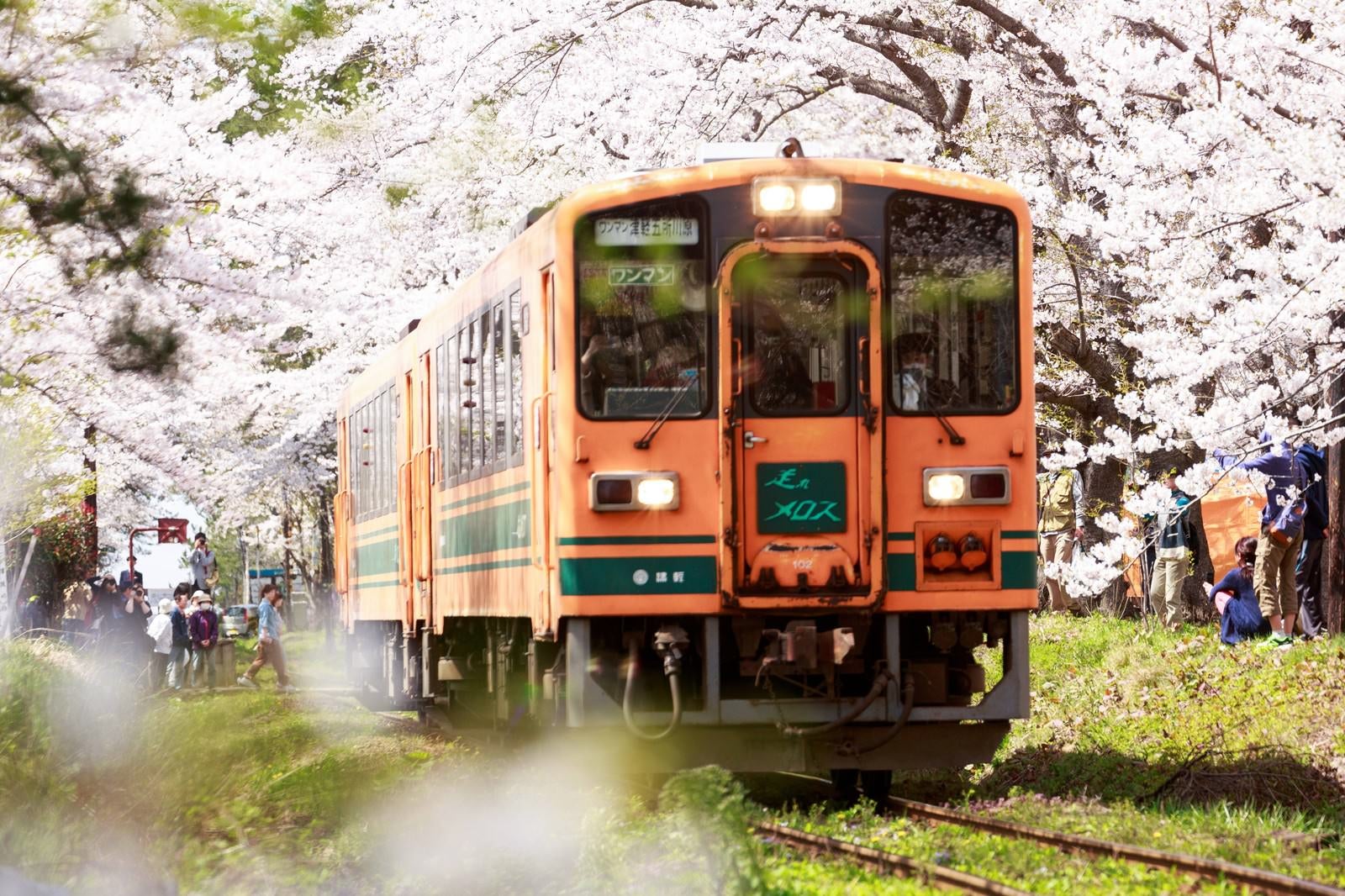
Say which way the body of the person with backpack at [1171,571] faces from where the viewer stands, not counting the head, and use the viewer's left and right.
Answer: facing the viewer and to the left of the viewer

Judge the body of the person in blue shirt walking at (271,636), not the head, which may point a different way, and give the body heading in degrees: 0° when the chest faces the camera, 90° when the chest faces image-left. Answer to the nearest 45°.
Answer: approximately 270°

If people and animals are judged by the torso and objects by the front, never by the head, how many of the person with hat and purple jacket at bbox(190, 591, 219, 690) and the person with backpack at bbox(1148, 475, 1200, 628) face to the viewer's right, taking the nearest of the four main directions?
0

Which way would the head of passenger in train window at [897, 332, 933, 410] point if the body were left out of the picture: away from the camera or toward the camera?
toward the camera

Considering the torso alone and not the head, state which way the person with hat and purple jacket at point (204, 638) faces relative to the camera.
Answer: toward the camera

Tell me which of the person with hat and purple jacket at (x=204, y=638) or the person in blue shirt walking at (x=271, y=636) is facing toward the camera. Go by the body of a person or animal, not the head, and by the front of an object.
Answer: the person with hat and purple jacket at (x=204, y=638)

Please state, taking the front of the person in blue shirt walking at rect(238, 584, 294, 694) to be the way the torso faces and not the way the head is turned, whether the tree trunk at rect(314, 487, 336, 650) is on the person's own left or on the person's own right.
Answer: on the person's own left

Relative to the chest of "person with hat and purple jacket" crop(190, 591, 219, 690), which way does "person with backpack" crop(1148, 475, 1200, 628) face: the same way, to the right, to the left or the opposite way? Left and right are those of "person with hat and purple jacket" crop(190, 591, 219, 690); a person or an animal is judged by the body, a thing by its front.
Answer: to the right

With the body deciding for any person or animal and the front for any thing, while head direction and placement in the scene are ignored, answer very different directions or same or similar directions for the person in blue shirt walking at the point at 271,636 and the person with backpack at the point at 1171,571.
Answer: very different directions
